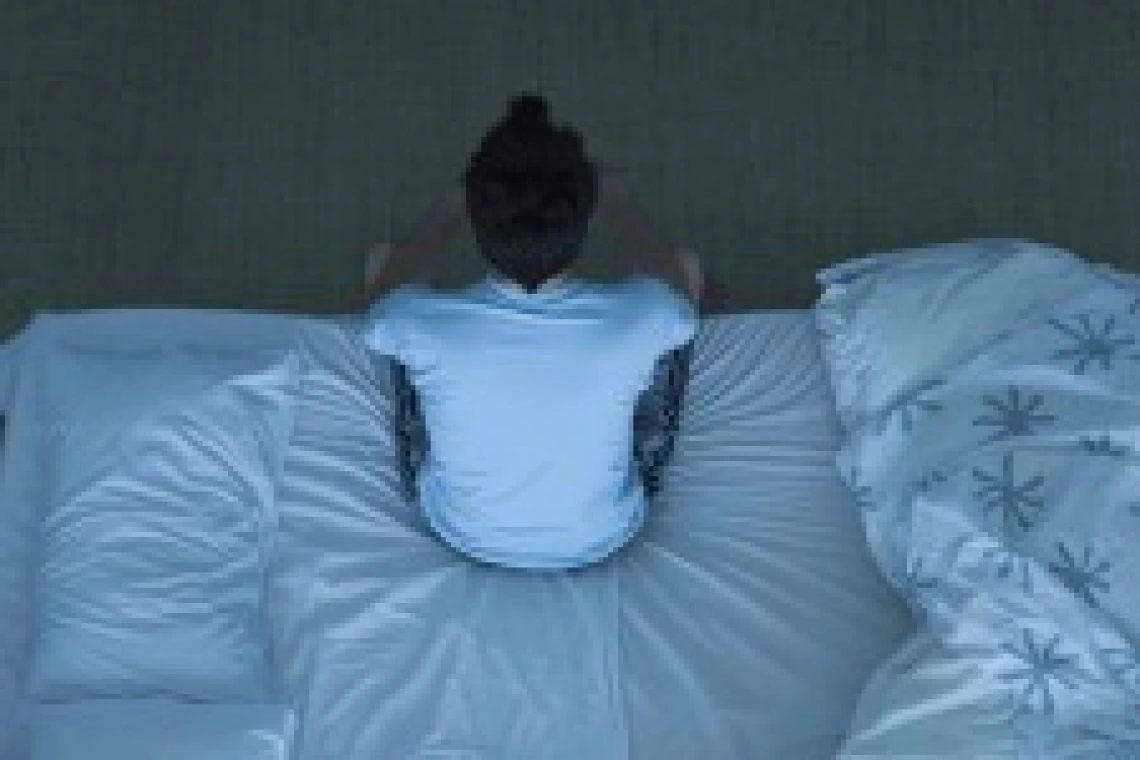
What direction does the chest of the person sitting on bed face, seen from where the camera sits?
away from the camera

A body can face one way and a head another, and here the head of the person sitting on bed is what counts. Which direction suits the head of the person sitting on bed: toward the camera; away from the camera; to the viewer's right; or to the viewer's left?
away from the camera

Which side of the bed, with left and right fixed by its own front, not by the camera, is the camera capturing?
right
